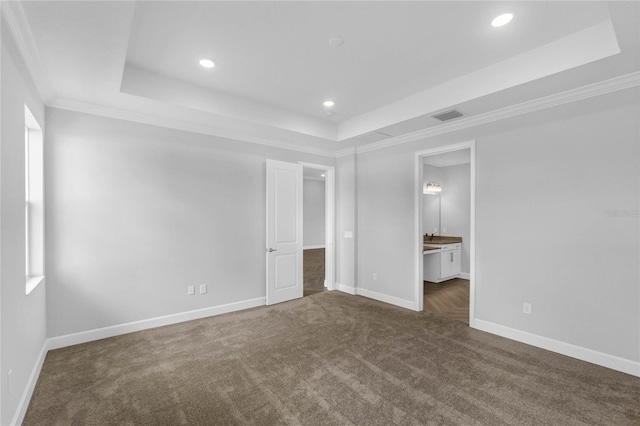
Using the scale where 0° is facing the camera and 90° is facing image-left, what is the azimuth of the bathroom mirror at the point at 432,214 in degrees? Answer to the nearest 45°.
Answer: approximately 315°

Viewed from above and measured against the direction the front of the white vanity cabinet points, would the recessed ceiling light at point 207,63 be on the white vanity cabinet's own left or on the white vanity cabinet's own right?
on the white vanity cabinet's own right

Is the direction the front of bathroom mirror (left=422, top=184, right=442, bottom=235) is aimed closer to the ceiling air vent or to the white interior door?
the ceiling air vent

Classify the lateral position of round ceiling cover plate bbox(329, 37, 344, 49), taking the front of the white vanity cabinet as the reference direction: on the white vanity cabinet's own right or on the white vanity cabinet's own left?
on the white vanity cabinet's own right

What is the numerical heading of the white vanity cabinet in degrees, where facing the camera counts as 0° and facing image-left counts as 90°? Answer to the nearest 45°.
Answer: approximately 315°

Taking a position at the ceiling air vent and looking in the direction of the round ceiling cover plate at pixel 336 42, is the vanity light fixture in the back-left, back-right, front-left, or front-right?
back-right

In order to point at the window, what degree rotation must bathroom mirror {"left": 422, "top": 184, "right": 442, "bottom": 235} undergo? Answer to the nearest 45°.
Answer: approximately 90° to its right

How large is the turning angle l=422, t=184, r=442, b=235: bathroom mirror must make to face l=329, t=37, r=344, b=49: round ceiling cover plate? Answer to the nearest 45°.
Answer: approximately 45° to its right

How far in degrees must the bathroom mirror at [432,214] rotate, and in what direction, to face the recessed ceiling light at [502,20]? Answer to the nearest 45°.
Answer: approximately 45° to its right

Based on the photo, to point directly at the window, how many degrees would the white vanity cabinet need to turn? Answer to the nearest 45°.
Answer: approximately 90° to its right
